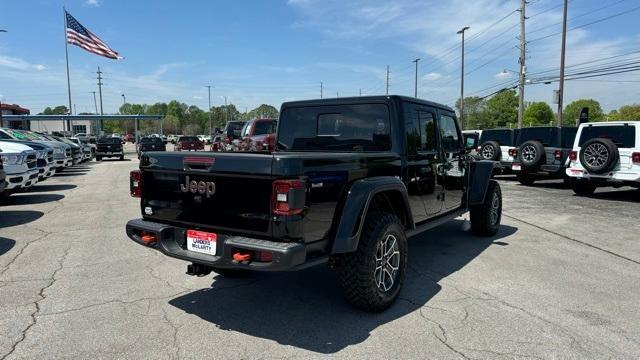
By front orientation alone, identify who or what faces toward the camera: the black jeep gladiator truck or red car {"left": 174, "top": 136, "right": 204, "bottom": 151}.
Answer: the red car

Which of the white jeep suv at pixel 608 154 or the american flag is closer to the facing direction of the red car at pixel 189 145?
the white jeep suv

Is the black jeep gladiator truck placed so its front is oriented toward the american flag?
no

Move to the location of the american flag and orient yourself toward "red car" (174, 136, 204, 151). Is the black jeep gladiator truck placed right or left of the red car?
right

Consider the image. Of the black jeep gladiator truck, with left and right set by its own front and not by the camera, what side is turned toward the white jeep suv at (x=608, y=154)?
front

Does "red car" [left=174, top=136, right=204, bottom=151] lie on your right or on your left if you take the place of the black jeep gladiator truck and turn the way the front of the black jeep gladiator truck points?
on your left

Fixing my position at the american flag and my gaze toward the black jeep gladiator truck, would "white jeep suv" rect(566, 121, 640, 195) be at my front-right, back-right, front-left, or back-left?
front-left

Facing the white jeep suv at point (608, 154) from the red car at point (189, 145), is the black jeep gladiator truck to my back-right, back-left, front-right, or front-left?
front-right

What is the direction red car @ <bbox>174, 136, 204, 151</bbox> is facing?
toward the camera

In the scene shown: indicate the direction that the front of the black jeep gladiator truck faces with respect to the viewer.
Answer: facing away from the viewer and to the right of the viewer

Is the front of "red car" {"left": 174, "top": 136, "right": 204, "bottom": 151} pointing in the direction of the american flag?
no

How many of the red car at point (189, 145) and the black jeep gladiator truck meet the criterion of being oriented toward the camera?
1
